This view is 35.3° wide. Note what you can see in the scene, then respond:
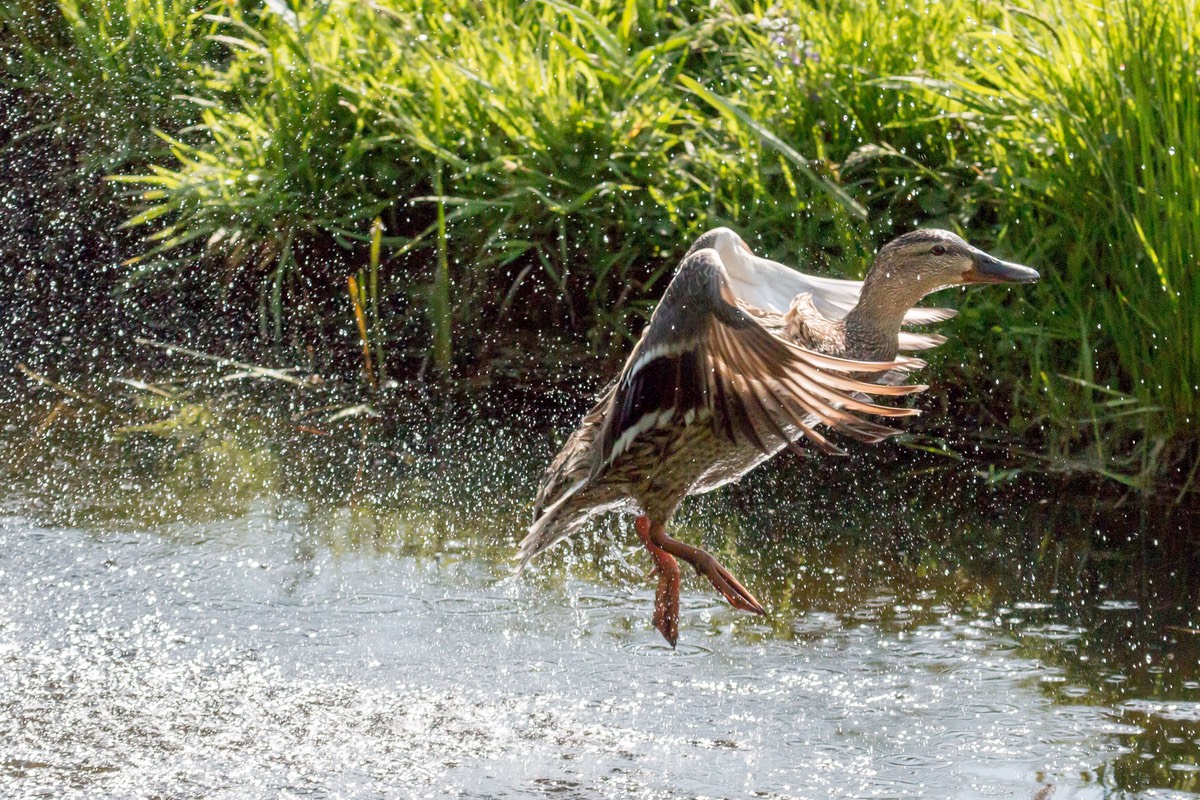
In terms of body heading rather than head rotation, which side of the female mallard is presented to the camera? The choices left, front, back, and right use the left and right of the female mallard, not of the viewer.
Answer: right
